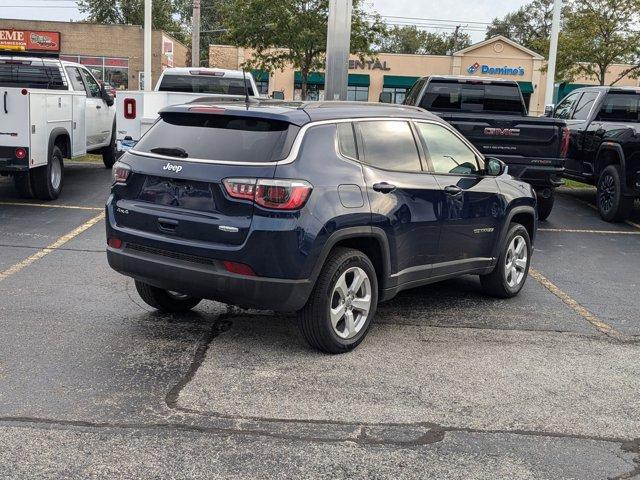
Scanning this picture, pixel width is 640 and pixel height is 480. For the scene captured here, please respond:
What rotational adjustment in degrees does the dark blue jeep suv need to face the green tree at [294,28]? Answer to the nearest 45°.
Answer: approximately 45° to its left

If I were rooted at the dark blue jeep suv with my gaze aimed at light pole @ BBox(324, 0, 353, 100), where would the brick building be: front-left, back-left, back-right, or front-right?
front-left

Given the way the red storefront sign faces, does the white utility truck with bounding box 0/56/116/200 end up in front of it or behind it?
in front

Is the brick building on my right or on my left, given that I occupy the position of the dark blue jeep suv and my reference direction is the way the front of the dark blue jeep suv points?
on my left

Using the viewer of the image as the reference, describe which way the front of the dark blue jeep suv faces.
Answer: facing away from the viewer and to the right of the viewer

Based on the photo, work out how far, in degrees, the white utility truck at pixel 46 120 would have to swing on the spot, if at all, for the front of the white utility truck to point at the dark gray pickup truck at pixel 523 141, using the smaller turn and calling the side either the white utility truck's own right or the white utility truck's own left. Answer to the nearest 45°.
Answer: approximately 90° to the white utility truck's own right

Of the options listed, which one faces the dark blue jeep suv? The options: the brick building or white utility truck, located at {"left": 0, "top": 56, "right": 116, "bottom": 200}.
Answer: the brick building

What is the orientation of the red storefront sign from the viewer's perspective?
toward the camera

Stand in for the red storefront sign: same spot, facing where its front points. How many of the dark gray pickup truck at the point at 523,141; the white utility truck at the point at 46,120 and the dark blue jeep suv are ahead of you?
3

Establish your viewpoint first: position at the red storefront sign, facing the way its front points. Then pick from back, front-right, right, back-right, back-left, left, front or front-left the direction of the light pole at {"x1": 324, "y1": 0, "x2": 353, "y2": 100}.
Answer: front

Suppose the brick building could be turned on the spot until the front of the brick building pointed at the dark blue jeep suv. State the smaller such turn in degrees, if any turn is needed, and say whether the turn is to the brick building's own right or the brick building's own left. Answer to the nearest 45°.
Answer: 0° — it already faces it

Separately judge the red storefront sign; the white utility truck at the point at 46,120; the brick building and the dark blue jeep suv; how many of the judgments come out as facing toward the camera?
2

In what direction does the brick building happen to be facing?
toward the camera
